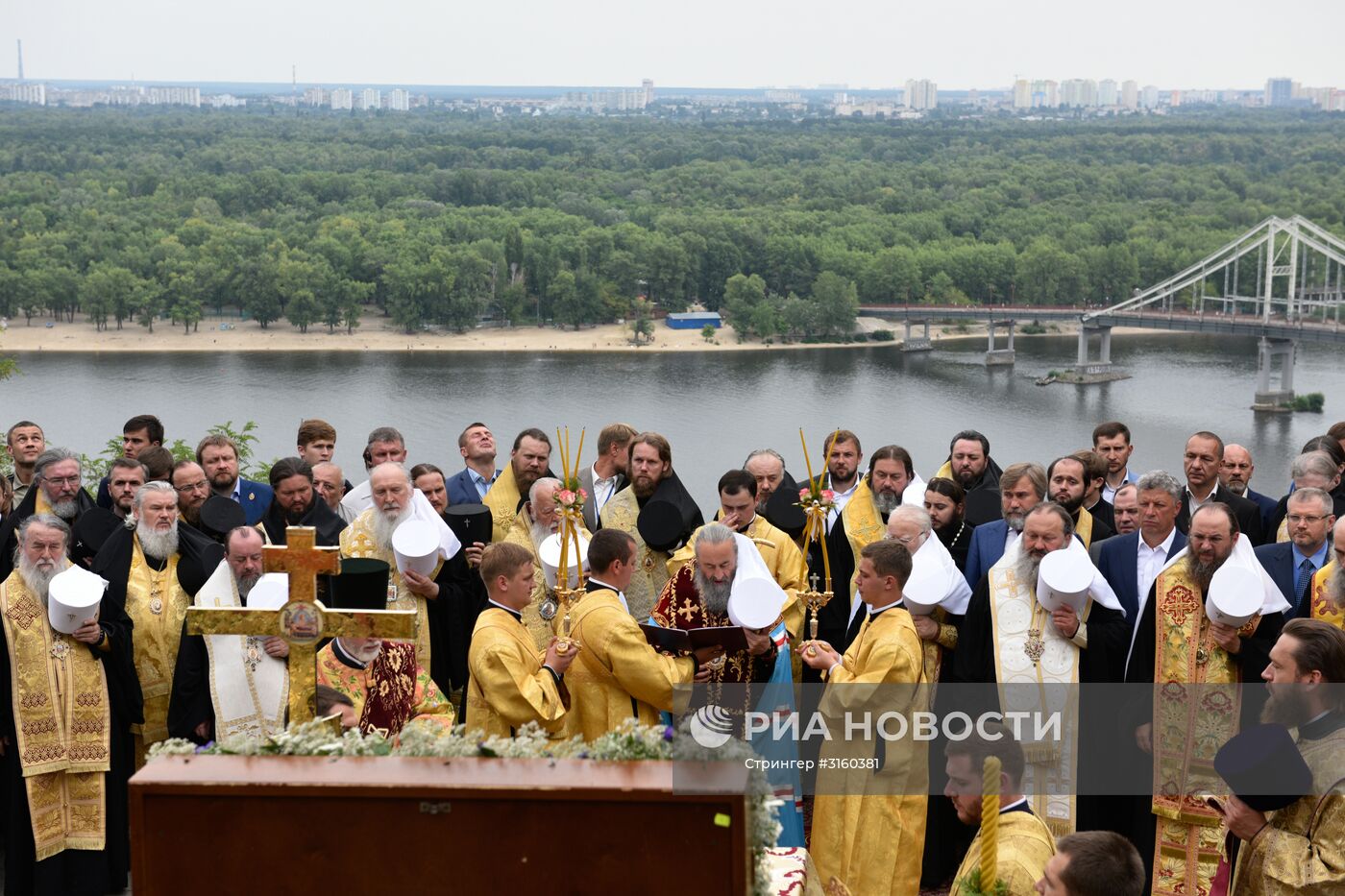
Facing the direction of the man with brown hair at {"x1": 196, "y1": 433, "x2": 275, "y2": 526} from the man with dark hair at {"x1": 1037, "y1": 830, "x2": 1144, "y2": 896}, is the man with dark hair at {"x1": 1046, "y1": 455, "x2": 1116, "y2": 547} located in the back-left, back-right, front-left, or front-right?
front-right

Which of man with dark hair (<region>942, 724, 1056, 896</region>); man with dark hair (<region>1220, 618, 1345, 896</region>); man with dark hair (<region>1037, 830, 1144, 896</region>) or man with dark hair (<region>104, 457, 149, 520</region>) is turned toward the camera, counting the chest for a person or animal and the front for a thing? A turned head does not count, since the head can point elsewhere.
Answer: man with dark hair (<region>104, 457, 149, 520</region>)

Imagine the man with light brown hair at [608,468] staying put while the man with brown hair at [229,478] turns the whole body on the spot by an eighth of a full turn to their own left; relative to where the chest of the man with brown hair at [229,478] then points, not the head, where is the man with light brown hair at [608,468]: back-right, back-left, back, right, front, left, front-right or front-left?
front-left

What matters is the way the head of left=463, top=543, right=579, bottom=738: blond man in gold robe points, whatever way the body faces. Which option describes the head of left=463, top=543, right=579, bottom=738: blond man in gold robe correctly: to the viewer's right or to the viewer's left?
to the viewer's right

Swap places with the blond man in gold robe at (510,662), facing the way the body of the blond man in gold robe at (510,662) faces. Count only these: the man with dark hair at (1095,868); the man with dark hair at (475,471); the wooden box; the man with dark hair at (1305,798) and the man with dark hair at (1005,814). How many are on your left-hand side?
1

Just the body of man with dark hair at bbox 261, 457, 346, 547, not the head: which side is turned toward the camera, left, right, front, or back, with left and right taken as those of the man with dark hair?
front

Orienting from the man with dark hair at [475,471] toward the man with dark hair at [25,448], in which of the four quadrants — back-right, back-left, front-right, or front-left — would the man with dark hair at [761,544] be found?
back-left

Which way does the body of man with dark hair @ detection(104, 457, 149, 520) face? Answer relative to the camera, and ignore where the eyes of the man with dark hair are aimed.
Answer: toward the camera

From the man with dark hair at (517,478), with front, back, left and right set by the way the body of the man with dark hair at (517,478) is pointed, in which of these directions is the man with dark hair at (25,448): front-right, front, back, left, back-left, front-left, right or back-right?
back-right

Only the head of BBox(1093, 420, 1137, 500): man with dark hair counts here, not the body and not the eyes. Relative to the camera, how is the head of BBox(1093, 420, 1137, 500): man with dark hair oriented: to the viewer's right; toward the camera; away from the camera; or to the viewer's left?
toward the camera

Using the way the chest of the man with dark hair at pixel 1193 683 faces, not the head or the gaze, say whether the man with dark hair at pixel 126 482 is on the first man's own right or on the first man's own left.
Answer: on the first man's own right

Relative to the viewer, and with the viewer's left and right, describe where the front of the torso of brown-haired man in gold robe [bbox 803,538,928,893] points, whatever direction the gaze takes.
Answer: facing to the left of the viewer

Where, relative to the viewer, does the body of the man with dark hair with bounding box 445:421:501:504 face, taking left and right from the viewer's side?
facing the viewer and to the right of the viewer

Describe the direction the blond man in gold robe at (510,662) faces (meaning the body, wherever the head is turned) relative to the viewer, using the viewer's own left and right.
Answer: facing to the right of the viewer

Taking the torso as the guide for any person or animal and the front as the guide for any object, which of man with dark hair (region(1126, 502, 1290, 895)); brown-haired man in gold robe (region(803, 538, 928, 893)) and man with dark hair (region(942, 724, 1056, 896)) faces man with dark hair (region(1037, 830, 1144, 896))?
man with dark hair (region(1126, 502, 1290, 895))

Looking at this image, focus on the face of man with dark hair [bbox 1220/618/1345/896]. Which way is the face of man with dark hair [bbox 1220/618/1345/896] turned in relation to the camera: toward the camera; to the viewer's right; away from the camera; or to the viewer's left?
to the viewer's left

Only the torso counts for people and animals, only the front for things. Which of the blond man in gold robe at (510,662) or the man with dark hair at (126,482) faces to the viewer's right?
the blond man in gold robe
